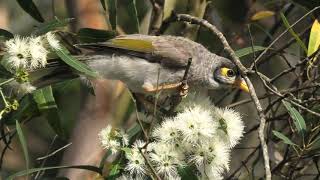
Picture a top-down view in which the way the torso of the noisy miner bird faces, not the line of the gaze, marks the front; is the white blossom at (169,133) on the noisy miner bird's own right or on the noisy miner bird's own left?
on the noisy miner bird's own right

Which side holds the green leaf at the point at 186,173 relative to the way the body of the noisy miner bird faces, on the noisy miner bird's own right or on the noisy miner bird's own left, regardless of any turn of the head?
on the noisy miner bird's own right

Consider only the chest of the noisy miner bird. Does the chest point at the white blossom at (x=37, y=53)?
no

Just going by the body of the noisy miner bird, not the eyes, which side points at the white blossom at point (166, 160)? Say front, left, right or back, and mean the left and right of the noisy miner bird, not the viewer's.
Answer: right

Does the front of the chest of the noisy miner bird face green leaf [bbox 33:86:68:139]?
no

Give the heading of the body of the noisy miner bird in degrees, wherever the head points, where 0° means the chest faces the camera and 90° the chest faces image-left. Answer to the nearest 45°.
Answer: approximately 270°

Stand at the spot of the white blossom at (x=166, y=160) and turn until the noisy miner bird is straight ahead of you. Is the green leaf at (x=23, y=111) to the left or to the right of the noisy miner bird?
left

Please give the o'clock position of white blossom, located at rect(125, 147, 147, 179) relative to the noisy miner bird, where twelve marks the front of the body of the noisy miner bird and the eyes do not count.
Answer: The white blossom is roughly at 3 o'clock from the noisy miner bird.

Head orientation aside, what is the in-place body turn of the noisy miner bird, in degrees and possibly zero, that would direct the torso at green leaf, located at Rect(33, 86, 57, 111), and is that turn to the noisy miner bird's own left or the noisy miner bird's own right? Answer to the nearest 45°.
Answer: approximately 135° to the noisy miner bird's own right
